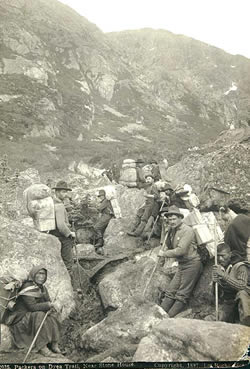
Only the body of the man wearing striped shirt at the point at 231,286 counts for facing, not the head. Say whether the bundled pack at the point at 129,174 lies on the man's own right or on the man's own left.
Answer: on the man's own right

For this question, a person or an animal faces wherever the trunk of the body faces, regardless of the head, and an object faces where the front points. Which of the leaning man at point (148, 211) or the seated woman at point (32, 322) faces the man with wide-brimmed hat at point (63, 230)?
the leaning man at point (148, 211)

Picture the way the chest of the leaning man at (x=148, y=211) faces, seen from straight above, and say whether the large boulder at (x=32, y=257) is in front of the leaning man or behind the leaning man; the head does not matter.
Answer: in front

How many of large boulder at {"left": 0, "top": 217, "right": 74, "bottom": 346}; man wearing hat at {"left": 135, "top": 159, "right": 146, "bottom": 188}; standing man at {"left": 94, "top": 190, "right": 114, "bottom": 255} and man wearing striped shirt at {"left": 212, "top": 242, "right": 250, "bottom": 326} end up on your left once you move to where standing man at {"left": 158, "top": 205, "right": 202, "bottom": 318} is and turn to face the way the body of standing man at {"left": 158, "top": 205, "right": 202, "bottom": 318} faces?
1

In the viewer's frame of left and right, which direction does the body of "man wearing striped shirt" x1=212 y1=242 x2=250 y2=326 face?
facing the viewer and to the left of the viewer

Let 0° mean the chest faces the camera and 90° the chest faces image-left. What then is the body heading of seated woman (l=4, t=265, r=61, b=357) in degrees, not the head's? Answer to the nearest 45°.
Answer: approximately 315°

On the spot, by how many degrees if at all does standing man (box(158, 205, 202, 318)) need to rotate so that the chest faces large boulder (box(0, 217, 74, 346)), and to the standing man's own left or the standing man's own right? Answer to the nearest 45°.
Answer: approximately 45° to the standing man's own right

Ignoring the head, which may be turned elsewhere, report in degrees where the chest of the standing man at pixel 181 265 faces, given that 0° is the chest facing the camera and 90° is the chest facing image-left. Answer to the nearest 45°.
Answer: approximately 45°

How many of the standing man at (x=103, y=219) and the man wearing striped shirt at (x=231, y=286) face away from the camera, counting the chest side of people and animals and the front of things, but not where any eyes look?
0

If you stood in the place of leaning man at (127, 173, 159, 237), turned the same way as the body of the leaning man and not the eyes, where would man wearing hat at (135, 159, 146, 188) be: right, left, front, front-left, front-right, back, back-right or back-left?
back-right

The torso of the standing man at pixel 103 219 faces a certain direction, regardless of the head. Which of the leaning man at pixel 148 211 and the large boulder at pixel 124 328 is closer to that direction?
the large boulder
